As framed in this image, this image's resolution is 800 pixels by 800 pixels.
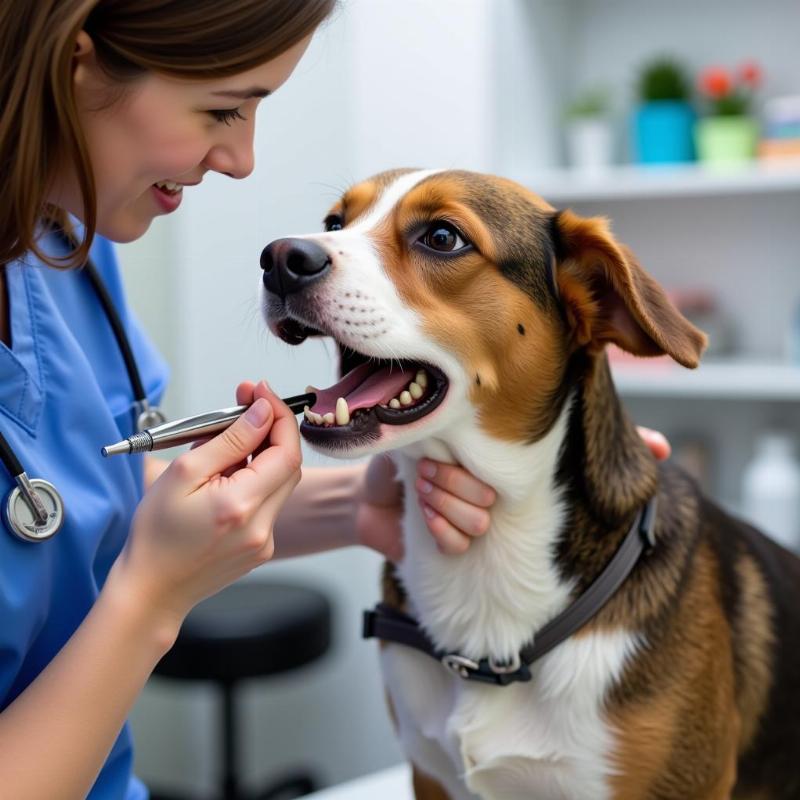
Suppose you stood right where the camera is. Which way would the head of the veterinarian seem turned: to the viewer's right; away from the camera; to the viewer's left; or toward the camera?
to the viewer's right

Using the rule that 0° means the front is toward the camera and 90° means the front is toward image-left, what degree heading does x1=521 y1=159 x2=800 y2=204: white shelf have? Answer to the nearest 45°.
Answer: approximately 0°

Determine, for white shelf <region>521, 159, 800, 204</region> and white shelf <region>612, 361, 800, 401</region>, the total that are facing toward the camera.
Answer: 2

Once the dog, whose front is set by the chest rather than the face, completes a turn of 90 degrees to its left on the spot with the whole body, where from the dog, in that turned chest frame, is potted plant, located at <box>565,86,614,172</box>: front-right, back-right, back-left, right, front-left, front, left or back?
back-left

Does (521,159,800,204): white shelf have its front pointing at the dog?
yes

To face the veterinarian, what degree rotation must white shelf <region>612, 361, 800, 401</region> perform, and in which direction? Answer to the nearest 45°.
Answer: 0° — it already faces them
